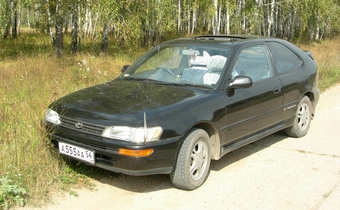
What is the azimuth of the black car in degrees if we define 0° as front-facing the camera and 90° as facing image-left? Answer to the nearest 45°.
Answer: approximately 45°
